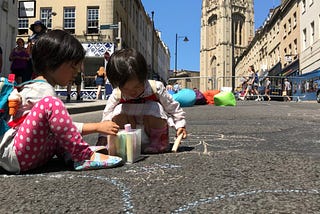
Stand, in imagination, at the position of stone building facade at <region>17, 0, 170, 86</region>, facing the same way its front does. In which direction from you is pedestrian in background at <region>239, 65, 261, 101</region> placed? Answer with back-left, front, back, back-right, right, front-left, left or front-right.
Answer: front-left

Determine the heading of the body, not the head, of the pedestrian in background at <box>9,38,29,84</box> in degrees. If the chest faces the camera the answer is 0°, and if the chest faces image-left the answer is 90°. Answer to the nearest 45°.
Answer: approximately 0°

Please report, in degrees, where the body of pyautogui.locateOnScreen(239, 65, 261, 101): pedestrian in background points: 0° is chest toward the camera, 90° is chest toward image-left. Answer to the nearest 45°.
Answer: approximately 90°

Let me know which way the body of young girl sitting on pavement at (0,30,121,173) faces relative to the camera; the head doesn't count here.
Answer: to the viewer's right

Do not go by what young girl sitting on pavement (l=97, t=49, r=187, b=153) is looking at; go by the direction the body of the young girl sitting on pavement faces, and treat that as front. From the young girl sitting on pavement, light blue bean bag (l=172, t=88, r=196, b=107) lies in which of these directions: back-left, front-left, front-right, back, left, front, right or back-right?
back
